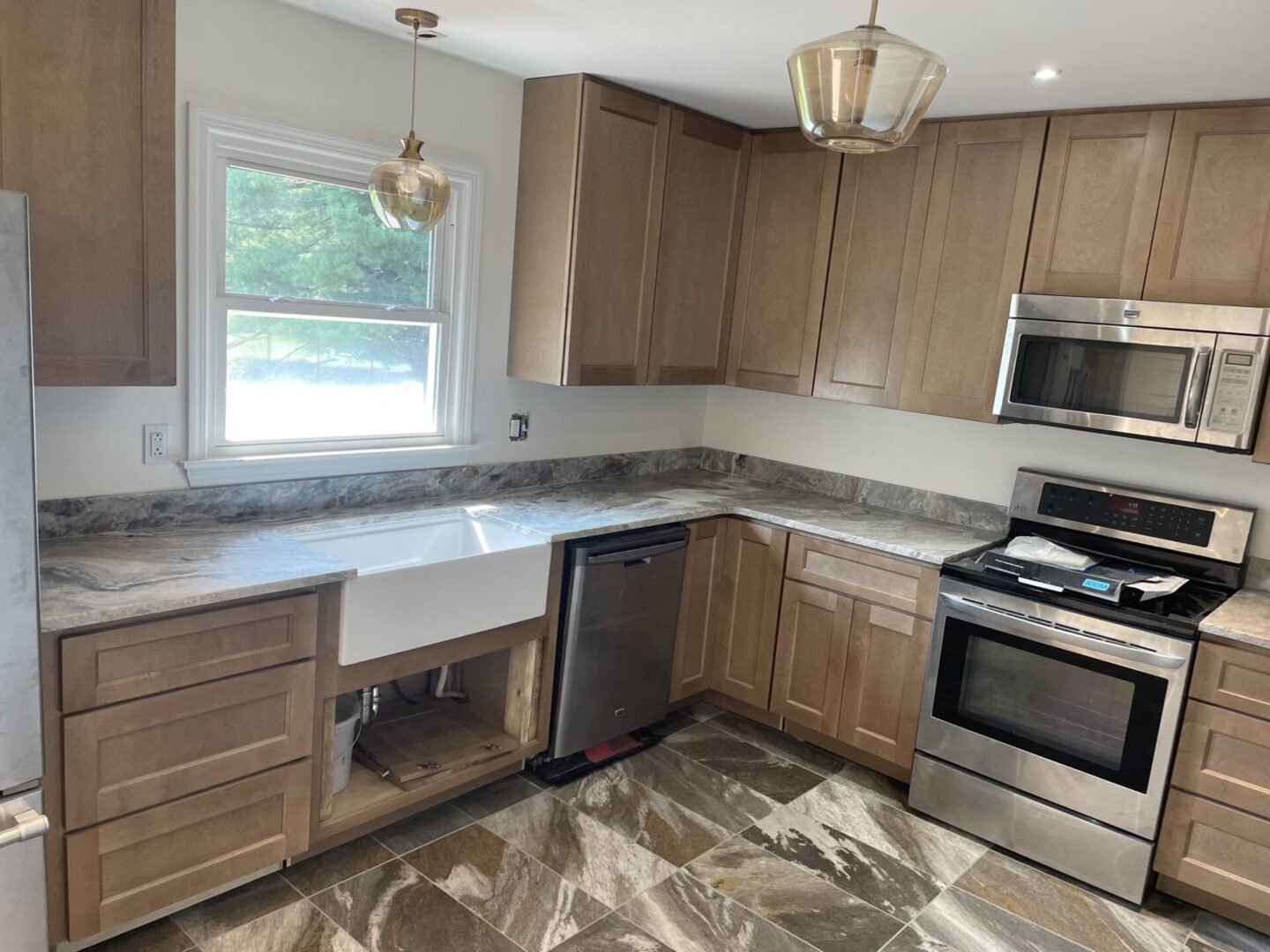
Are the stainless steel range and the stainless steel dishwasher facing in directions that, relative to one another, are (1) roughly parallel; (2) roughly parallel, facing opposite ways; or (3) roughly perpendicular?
roughly perpendicular

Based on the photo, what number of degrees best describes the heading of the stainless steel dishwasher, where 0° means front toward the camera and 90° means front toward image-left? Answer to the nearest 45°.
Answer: approximately 315°

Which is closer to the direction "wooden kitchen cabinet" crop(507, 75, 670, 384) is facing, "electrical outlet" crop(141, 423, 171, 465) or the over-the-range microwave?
the over-the-range microwave

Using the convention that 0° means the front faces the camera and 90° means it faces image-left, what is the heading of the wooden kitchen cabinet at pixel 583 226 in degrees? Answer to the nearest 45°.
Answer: approximately 315°

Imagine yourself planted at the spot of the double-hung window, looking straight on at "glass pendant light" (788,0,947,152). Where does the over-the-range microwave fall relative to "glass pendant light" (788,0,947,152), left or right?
left

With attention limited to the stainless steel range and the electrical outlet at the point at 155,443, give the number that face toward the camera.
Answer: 2

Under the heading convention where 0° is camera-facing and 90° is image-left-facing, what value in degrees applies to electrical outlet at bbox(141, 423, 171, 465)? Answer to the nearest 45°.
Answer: approximately 0°

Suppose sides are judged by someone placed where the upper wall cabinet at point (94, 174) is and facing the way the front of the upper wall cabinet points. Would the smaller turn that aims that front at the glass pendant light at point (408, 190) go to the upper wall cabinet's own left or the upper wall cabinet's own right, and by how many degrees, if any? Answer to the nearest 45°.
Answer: approximately 90° to the upper wall cabinet's own left

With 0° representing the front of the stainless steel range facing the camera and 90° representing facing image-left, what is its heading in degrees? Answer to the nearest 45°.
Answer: approximately 0°
